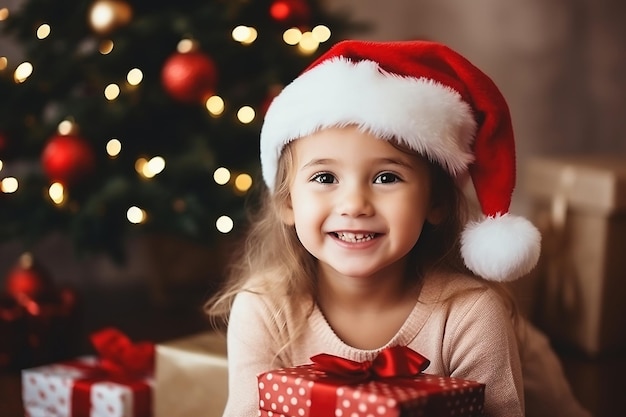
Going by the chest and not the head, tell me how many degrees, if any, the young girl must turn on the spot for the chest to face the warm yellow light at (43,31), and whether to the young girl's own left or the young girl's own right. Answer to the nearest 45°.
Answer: approximately 135° to the young girl's own right

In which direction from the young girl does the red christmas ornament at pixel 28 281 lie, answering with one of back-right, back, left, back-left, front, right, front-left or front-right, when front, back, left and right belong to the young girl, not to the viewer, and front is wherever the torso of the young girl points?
back-right

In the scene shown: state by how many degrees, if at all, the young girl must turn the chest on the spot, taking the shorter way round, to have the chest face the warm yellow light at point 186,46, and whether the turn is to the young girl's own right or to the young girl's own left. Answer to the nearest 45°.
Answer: approximately 135° to the young girl's own right

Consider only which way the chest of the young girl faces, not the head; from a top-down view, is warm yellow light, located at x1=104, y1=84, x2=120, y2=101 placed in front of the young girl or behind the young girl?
behind

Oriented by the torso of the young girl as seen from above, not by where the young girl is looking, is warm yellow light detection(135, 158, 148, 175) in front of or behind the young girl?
behind

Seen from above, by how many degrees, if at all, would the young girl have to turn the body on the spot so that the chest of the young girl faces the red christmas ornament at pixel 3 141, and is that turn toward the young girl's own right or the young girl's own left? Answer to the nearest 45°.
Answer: approximately 135° to the young girl's own right

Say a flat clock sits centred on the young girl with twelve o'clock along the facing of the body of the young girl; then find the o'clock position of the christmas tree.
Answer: The christmas tree is roughly at 5 o'clock from the young girl.

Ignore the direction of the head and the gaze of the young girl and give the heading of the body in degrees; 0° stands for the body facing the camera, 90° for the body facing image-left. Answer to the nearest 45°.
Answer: approximately 0°

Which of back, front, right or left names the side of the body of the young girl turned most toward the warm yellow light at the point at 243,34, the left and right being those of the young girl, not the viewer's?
back

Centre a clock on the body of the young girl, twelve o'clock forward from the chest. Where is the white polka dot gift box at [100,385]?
The white polka dot gift box is roughly at 4 o'clock from the young girl.
